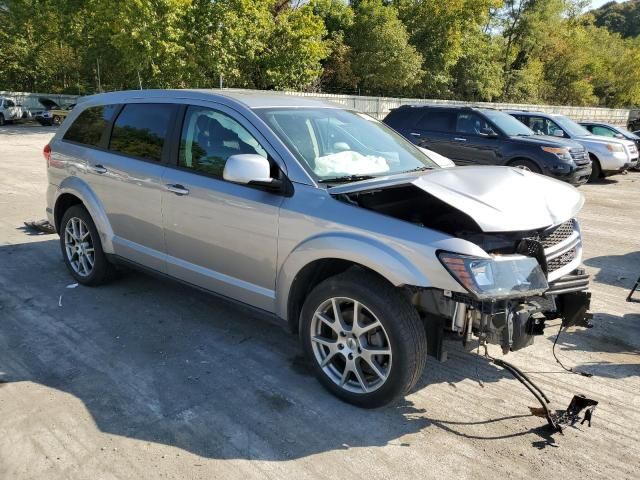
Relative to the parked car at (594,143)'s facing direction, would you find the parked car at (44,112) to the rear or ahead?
to the rear

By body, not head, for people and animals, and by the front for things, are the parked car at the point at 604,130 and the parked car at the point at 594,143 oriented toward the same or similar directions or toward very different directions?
same or similar directions

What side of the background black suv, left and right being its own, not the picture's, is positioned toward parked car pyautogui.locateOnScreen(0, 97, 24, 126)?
back

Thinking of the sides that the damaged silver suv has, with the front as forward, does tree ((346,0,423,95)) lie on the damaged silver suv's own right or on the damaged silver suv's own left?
on the damaged silver suv's own left

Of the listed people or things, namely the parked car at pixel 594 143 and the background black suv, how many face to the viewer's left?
0

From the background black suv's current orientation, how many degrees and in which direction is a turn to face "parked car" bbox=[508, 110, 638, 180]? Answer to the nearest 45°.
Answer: approximately 90° to its left

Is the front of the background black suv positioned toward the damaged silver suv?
no

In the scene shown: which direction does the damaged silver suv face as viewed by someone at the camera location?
facing the viewer and to the right of the viewer

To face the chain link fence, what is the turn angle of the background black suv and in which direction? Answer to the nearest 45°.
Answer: approximately 135° to its left

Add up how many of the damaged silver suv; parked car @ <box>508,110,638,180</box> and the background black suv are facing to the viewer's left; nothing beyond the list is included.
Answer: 0

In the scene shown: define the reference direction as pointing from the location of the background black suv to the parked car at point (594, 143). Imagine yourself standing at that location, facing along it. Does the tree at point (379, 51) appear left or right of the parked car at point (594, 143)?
left

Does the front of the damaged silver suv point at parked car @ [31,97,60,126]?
no

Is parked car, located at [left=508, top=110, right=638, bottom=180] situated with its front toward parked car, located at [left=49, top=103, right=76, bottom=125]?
no

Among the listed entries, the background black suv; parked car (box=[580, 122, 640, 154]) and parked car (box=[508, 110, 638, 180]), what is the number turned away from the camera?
0

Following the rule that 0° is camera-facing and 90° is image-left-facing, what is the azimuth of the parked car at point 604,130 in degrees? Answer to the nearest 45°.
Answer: approximately 315°

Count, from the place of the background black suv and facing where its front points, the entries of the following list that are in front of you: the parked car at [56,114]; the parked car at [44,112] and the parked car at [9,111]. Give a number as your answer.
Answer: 0

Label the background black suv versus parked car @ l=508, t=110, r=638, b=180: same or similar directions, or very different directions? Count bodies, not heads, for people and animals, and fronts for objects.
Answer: same or similar directions

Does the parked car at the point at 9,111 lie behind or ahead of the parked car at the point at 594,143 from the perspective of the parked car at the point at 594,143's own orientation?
behind
